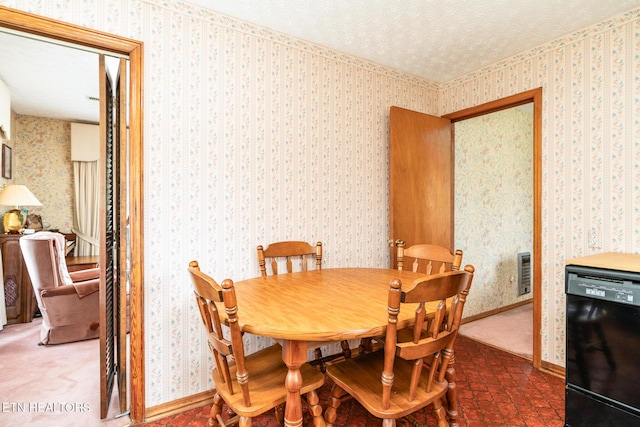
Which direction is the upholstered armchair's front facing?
to the viewer's right

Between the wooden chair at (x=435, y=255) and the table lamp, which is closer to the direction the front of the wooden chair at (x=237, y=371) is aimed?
the wooden chair

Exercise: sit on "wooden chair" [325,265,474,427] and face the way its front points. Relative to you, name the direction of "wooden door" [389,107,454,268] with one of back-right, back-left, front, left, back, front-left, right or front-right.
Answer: front-right

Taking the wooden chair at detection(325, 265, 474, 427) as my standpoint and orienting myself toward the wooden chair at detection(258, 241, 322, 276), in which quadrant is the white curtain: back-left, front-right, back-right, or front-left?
front-left

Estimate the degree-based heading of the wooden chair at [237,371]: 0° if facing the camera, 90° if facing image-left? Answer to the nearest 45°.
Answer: approximately 225°

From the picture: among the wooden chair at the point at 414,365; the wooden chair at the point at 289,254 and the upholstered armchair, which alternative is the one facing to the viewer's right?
the upholstered armchair

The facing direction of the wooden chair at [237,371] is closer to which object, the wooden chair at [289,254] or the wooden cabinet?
the wooden chair

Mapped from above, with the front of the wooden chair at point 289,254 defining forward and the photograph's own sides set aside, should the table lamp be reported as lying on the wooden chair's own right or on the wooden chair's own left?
on the wooden chair's own right

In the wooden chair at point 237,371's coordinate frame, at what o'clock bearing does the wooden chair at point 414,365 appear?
the wooden chair at point 414,365 is roughly at 2 o'clock from the wooden chair at point 237,371.

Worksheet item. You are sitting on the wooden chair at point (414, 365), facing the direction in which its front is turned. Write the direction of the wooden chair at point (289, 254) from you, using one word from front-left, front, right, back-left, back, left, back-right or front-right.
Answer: front

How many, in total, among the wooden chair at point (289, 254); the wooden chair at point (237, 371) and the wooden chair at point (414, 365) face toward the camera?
1
